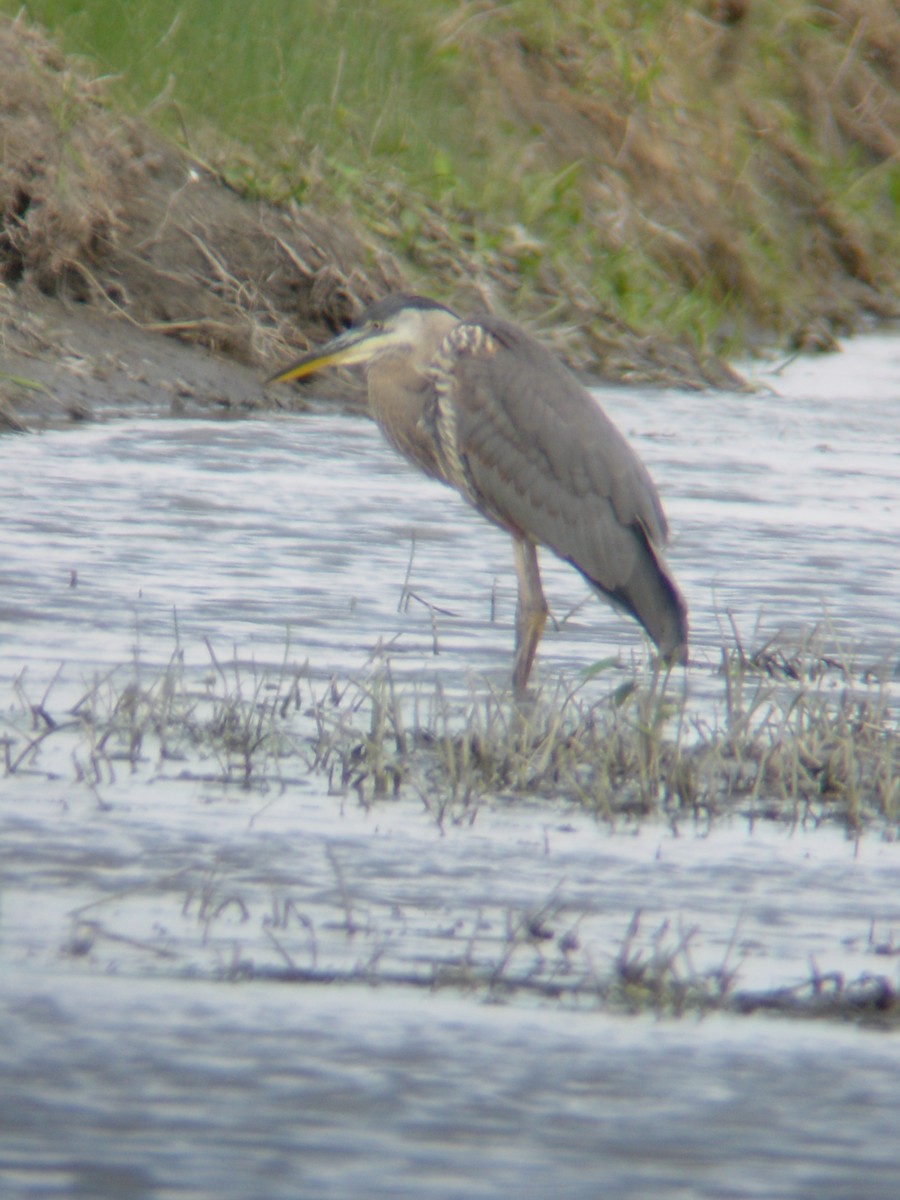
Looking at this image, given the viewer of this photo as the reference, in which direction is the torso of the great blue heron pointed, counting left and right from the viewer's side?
facing to the left of the viewer

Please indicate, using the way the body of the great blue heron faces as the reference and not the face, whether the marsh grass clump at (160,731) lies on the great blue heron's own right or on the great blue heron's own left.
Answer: on the great blue heron's own left
